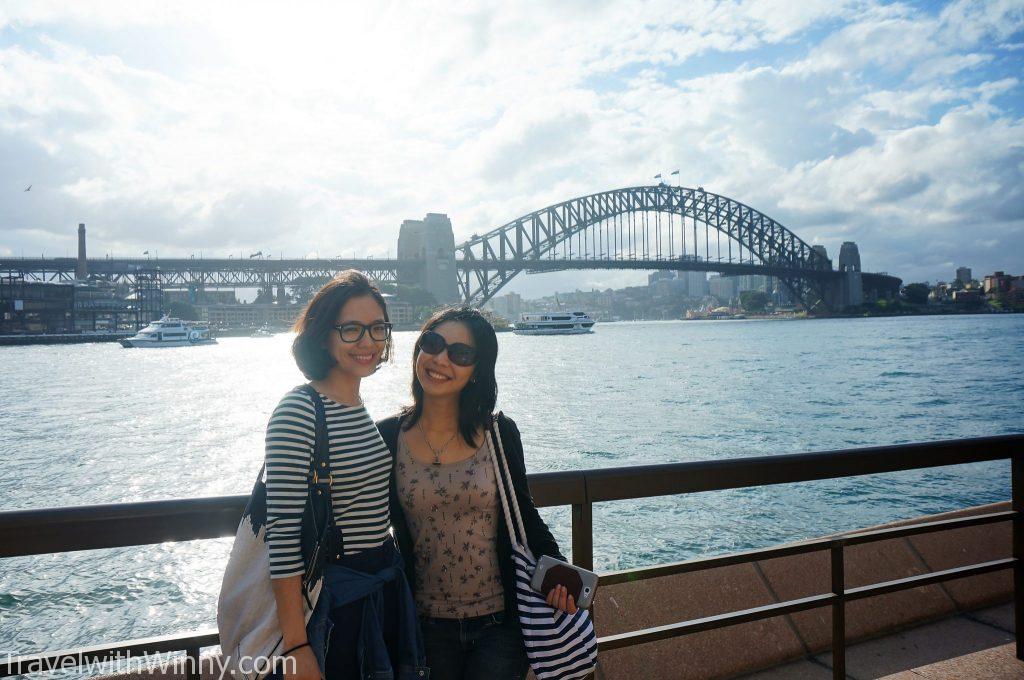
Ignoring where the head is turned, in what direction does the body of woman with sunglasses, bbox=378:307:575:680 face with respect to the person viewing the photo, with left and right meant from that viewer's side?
facing the viewer

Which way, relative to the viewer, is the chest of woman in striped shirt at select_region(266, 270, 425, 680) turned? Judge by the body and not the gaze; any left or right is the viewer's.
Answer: facing the viewer and to the right of the viewer

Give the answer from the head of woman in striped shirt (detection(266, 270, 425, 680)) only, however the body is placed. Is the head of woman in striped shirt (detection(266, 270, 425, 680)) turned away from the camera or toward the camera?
toward the camera

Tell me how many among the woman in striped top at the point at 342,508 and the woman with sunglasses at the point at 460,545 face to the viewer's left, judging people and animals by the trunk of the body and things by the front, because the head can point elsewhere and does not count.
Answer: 0
